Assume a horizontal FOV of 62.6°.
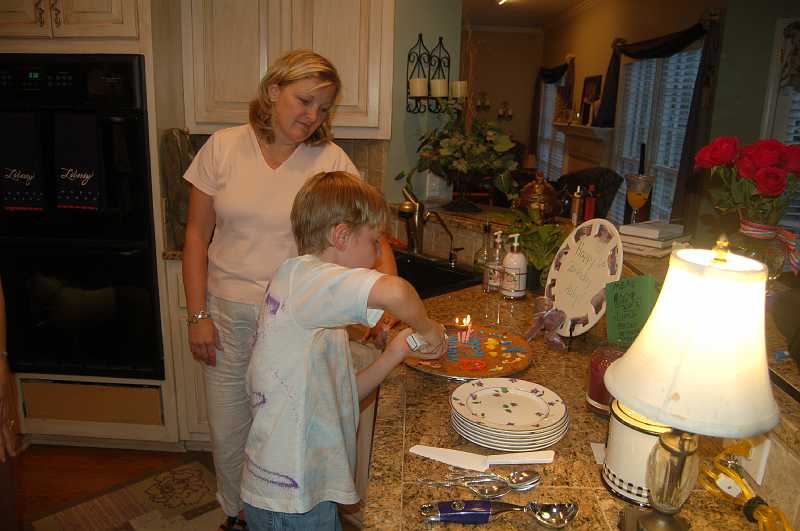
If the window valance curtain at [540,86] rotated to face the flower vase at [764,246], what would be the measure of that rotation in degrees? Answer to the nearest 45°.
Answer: approximately 45° to its left

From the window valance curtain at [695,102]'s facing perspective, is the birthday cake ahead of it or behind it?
ahead

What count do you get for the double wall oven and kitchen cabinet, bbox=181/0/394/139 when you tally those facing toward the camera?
2

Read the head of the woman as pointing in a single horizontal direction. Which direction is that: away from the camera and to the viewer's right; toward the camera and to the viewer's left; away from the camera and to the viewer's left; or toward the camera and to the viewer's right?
toward the camera and to the viewer's right

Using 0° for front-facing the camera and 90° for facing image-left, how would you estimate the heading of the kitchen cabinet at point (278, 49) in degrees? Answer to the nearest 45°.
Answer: approximately 0°

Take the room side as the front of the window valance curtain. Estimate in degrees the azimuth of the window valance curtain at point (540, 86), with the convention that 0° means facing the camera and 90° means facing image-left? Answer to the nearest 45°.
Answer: approximately 45°

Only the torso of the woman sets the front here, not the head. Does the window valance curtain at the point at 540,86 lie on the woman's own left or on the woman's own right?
on the woman's own left
